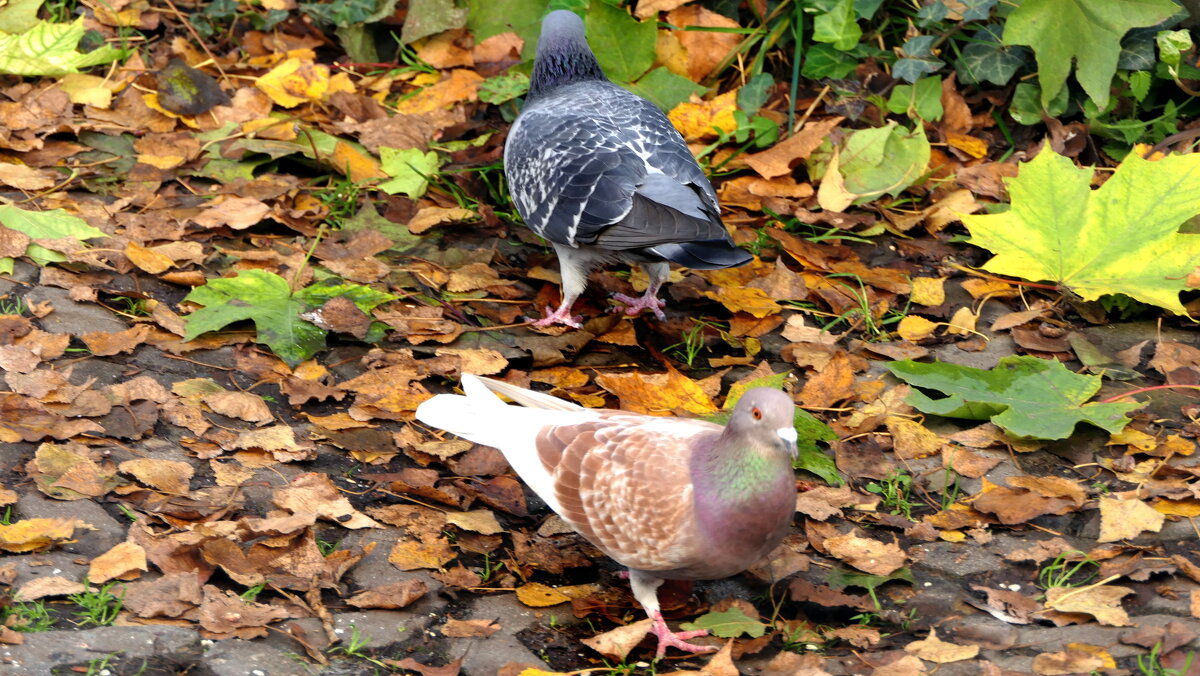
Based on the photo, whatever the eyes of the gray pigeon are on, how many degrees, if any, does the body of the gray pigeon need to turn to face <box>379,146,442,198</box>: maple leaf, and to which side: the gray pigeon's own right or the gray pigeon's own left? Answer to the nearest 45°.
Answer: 0° — it already faces it

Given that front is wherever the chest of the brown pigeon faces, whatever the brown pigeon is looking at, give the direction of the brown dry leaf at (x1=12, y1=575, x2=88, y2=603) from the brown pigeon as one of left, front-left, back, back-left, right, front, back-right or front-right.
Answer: back-right

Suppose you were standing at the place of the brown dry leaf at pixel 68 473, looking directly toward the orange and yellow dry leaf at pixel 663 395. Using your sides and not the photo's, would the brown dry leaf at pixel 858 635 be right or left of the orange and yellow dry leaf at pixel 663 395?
right

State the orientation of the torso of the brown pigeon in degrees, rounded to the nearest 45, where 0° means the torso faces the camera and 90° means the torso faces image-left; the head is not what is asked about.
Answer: approximately 315°

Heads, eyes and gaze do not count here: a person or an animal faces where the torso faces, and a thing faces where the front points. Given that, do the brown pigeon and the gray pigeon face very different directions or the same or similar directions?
very different directions

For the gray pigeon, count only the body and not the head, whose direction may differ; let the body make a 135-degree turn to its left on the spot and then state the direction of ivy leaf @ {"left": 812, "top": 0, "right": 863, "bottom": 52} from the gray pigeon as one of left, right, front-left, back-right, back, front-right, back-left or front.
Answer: back-left

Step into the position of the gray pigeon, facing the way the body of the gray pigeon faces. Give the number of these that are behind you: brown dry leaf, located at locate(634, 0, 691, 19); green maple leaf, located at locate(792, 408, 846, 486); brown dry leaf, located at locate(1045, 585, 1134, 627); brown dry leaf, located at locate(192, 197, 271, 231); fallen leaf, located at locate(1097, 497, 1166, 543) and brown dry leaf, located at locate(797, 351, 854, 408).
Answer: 4

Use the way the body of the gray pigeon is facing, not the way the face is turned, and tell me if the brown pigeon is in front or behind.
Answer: behind

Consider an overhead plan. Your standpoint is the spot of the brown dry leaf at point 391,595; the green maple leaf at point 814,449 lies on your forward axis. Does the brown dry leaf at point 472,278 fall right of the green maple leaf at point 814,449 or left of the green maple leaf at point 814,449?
left

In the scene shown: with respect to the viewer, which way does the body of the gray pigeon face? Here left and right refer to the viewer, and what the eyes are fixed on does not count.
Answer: facing away from the viewer and to the left of the viewer

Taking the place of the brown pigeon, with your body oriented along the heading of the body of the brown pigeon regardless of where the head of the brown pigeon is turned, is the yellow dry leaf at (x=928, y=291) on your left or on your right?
on your left

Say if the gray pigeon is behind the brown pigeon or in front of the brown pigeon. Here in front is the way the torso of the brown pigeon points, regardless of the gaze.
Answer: behind
